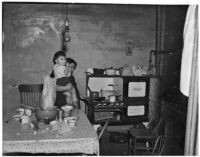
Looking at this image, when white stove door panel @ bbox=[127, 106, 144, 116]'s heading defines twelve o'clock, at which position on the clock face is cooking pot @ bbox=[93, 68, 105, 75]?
The cooking pot is roughly at 4 o'clock from the white stove door panel.

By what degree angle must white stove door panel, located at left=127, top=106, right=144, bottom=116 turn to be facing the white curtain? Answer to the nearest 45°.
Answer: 0° — it already faces it

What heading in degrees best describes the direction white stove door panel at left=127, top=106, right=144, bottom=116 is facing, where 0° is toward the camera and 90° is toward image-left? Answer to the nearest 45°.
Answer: approximately 0°

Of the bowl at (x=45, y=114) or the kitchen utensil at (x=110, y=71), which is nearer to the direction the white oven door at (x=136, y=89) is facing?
the bowl

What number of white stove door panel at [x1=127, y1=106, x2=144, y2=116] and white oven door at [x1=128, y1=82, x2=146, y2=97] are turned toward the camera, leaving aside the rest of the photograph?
2

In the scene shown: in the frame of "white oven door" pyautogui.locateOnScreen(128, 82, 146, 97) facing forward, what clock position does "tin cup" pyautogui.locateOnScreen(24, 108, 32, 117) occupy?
The tin cup is roughly at 1 o'clock from the white oven door.

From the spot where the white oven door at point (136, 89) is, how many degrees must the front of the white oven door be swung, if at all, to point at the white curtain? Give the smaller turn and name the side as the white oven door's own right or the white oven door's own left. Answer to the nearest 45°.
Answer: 0° — it already faces it
